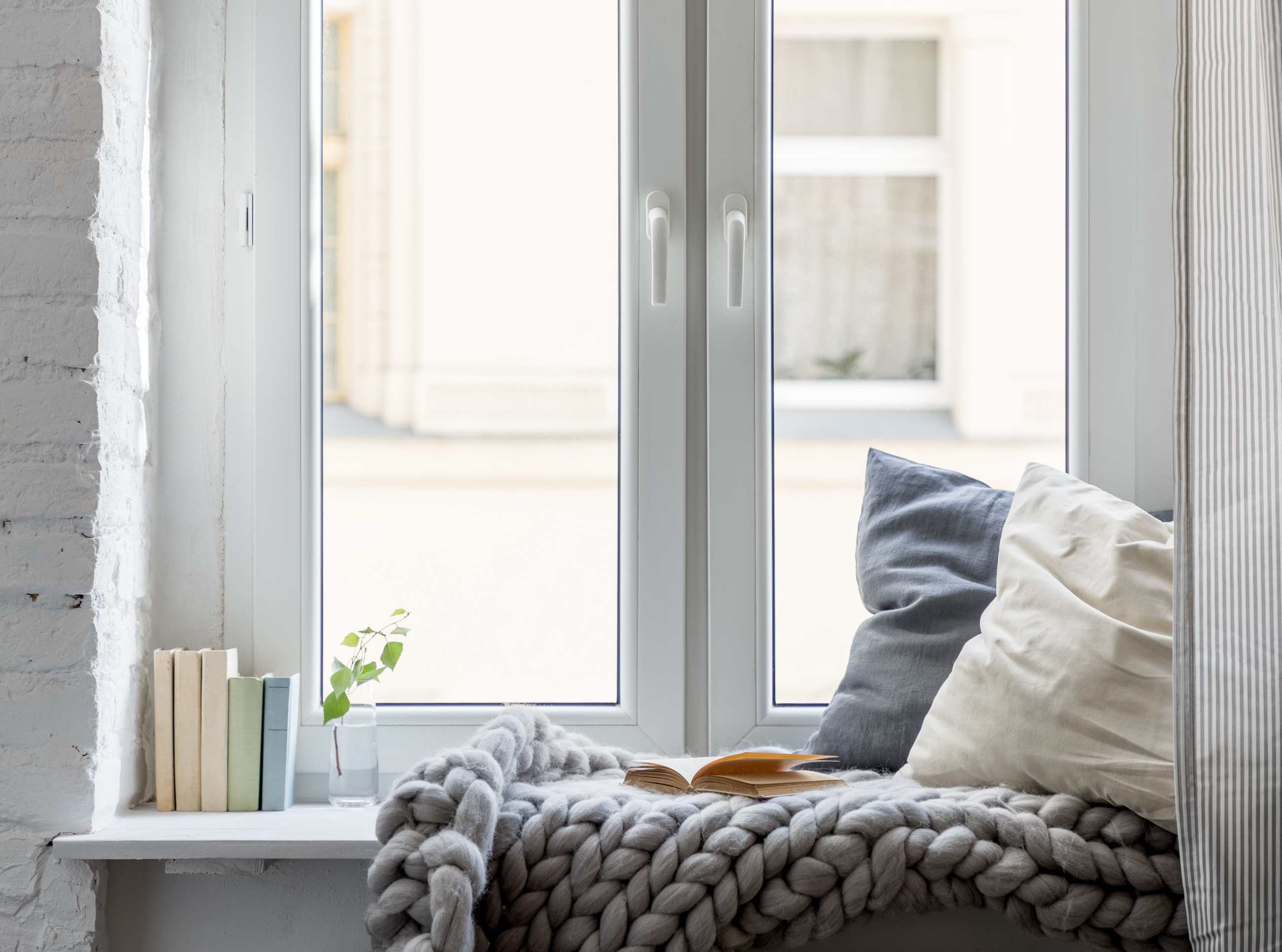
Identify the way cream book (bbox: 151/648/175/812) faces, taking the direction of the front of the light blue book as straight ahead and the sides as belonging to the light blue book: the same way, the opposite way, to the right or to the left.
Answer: the same way

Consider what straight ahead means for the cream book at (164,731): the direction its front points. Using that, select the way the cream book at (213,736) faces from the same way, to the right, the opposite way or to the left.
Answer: the same way

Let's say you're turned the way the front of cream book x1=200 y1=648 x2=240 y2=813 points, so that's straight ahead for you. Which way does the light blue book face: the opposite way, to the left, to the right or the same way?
the same way

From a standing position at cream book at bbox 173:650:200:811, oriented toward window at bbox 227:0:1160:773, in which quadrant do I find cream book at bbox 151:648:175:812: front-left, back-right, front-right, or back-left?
back-left

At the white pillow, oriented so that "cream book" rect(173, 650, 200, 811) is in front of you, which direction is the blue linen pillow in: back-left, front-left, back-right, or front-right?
front-right

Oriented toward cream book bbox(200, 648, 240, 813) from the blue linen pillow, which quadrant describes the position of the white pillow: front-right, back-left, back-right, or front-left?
back-left
